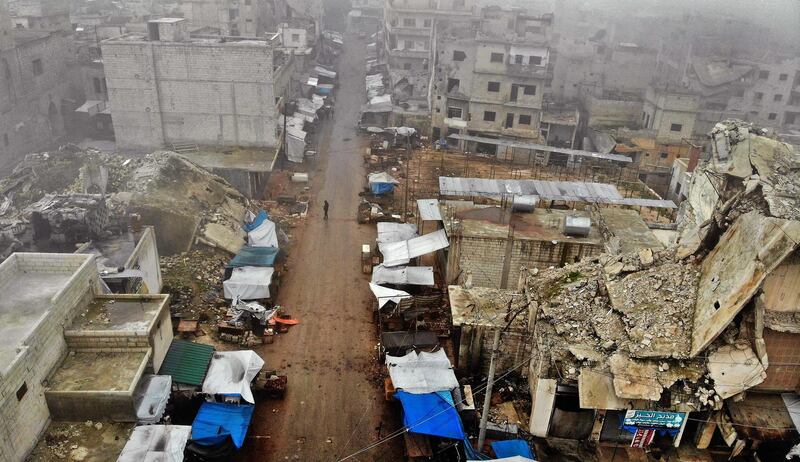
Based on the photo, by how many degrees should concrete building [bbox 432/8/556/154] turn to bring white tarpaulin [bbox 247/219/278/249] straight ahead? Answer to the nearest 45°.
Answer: approximately 45° to its right

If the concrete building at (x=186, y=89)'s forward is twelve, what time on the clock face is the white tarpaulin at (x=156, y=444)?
The white tarpaulin is roughly at 3 o'clock from the concrete building.

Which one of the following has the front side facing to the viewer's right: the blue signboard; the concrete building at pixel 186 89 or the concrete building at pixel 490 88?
the concrete building at pixel 186 89

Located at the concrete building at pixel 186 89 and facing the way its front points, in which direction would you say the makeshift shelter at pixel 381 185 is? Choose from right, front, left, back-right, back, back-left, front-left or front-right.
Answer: front-right

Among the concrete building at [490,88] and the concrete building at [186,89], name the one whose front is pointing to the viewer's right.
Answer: the concrete building at [186,89]

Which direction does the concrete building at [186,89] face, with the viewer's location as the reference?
facing to the right of the viewer

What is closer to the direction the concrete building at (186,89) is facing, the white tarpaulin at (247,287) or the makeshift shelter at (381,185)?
the makeshift shelter

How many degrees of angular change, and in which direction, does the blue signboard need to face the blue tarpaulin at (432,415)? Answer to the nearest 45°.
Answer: approximately 45° to its right
